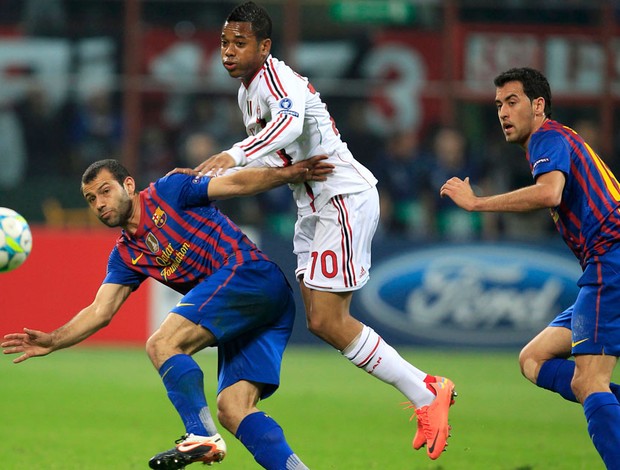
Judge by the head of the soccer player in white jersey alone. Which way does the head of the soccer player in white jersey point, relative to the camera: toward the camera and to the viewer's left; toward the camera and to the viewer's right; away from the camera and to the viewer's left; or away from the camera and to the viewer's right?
toward the camera and to the viewer's left

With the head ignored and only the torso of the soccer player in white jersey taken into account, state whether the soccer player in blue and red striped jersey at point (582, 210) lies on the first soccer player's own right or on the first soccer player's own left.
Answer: on the first soccer player's own left

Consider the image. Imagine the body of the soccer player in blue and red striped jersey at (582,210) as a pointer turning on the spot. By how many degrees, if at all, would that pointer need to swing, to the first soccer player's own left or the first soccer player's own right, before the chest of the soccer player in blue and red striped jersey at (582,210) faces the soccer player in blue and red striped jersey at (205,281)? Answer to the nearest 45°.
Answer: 0° — they already face them

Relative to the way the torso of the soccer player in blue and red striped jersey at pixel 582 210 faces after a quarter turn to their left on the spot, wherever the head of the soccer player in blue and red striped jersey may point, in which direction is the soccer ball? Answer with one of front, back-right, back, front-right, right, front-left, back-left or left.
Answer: right

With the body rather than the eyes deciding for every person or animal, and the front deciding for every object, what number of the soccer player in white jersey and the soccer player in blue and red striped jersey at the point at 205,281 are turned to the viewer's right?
0

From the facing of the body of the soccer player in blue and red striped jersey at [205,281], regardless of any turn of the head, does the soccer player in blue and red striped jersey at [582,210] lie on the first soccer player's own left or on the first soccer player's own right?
on the first soccer player's own left

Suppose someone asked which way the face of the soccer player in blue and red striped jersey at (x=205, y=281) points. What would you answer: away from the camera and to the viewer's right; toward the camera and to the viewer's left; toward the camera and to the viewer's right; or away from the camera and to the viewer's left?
toward the camera and to the viewer's left

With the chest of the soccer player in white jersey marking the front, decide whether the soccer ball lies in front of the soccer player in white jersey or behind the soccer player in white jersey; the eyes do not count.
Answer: in front

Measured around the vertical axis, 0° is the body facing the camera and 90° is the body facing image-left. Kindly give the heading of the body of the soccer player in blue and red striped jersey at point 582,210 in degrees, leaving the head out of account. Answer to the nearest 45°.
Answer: approximately 90°

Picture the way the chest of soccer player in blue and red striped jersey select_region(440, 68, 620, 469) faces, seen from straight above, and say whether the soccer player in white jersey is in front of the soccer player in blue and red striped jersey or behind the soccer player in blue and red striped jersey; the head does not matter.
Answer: in front

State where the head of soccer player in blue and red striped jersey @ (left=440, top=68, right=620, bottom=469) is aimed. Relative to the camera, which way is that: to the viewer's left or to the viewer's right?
to the viewer's left

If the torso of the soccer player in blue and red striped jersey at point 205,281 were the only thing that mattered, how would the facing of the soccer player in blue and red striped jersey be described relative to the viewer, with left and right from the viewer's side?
facing the viewer and to the left of the viewer

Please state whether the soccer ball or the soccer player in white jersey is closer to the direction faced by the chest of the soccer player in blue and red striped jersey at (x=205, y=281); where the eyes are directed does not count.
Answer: the soccer ball
